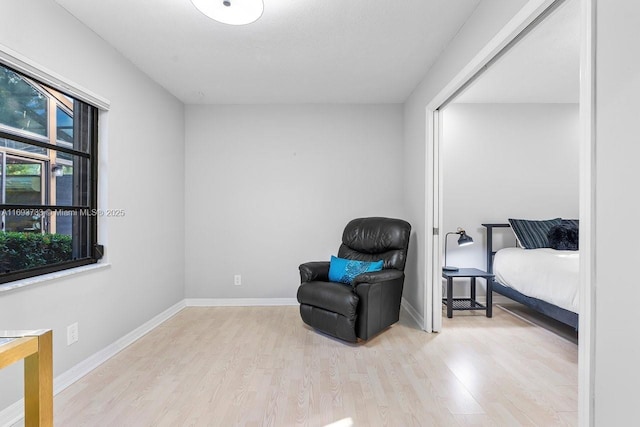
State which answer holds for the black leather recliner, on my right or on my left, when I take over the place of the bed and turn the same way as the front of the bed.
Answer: on my right

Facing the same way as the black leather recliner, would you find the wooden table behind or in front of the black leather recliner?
in front

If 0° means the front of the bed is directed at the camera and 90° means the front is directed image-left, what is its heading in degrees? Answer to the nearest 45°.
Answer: approximately 315°

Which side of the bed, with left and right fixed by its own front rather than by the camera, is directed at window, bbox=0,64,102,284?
right

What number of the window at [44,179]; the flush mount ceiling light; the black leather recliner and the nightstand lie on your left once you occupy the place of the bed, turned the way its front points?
0

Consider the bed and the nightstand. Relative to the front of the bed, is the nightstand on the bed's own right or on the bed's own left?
on the bed's own right

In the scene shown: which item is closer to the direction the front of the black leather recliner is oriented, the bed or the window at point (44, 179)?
the window

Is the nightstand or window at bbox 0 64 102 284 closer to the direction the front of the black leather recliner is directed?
the window

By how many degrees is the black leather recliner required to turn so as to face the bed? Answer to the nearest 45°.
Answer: approximately 135° to its left

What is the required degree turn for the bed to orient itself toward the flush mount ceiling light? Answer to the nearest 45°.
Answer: approximately 90° to its right

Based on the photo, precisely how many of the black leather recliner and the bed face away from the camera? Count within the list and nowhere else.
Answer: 0

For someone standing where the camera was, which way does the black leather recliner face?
facing the viewer and to the left of the viewer

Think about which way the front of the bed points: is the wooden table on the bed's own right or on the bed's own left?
on the bed's own right
